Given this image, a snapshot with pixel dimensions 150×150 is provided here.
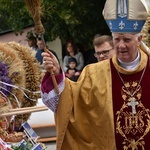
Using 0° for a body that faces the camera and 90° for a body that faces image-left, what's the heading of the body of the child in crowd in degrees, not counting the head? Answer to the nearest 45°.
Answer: approximately 0°

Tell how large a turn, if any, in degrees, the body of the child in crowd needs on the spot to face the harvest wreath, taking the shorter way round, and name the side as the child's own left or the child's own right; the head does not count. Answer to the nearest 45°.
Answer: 0° — they already face it
